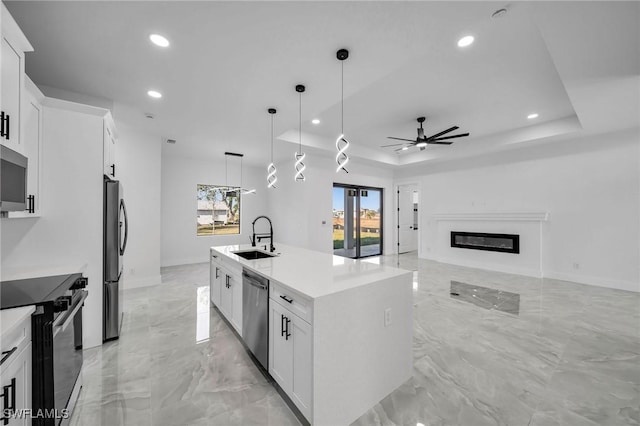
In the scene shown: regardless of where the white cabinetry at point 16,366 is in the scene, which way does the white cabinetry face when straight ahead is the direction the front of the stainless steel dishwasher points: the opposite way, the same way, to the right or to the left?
the opposite way

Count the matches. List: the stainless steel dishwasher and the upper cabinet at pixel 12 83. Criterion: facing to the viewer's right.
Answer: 1

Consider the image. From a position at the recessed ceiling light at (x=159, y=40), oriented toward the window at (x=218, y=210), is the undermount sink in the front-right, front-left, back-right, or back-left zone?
front-right

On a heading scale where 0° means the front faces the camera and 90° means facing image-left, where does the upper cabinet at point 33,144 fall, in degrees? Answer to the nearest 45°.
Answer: approximately 270°

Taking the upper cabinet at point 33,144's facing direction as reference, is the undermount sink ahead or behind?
ahead

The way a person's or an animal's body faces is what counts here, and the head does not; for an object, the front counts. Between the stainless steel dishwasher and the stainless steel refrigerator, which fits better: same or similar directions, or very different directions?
very different directions

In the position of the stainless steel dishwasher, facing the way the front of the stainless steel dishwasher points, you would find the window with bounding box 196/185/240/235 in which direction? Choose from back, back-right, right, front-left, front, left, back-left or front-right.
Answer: back-right

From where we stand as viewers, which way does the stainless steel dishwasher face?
facing the viewer and to the left of the viewer

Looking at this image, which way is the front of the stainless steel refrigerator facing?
to the viewer's right

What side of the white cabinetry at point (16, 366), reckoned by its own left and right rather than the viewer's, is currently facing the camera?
right

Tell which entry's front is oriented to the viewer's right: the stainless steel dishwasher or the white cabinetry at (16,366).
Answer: the white cabinetry

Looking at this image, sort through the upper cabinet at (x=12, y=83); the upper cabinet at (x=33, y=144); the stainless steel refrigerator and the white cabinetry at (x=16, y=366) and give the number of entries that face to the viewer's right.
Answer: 4

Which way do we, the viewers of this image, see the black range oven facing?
facing to the right of the viewer
